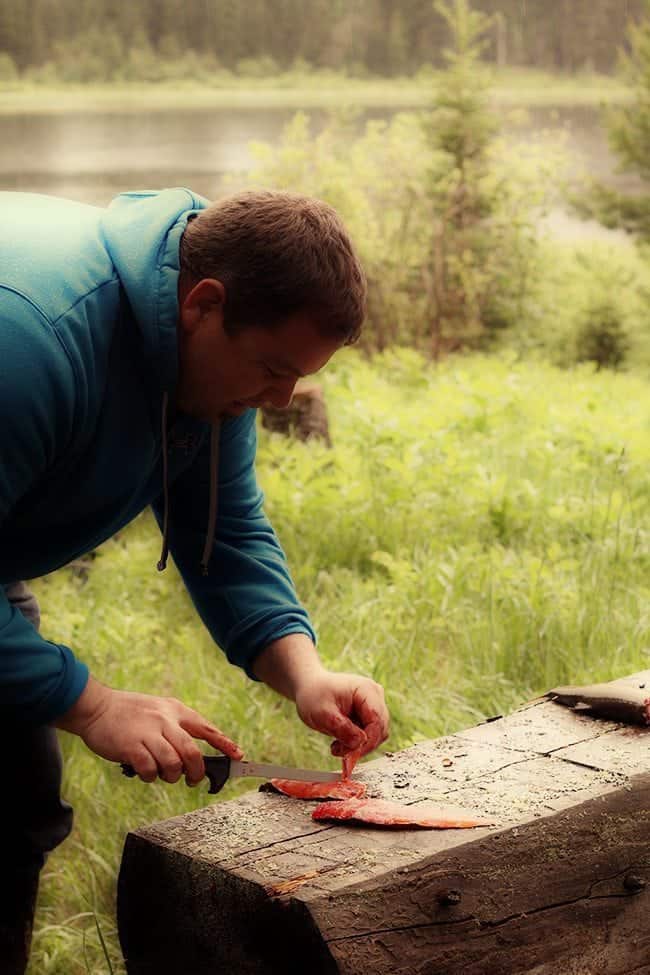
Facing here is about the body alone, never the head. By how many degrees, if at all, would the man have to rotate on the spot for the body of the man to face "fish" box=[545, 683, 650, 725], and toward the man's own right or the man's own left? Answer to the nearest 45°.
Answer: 0° — they already face it

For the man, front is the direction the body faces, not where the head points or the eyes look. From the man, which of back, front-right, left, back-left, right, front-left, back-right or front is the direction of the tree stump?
left

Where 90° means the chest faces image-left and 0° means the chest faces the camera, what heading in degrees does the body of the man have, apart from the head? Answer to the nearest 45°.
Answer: approximately 270°
